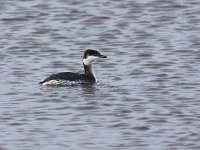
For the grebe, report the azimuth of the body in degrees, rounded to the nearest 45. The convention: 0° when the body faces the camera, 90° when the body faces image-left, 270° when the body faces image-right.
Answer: approximately 270°
